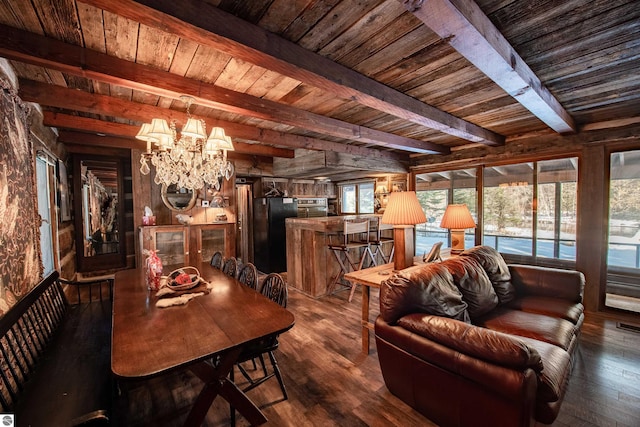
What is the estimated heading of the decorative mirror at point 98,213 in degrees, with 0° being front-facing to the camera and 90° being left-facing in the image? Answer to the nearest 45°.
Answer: approximately 315°

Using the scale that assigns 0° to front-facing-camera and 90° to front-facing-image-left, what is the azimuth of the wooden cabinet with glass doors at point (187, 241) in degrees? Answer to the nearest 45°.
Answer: approximately 0°

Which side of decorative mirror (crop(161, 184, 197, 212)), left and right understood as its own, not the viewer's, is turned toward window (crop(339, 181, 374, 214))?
left

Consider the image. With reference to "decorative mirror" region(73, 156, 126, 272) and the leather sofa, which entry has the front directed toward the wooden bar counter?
the decorative mirror

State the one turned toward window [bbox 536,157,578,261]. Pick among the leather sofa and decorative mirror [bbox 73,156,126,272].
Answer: the decorative mirror

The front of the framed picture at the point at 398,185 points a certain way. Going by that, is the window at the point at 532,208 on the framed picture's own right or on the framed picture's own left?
on the framed picture's own left

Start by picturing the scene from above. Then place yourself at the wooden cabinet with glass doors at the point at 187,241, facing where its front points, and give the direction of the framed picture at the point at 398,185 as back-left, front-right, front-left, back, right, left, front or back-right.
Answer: left

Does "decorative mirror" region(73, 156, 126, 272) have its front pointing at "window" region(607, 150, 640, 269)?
yes

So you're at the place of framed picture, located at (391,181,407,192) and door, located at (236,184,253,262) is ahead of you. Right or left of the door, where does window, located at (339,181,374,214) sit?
right

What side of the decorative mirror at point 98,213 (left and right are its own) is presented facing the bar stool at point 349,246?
left
